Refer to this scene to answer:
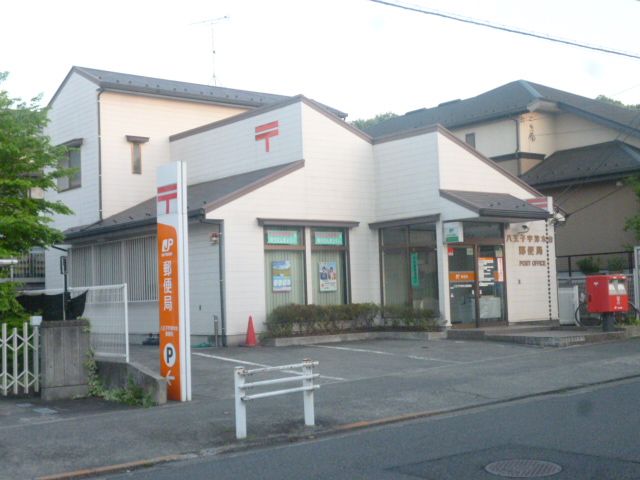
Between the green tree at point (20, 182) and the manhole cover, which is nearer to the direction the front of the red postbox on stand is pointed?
the manhole cover

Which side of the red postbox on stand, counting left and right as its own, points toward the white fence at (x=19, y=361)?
right

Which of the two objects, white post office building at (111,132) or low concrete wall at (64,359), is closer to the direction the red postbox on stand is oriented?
the low concrete wall

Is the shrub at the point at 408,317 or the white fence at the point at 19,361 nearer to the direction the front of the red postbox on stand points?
the white fence

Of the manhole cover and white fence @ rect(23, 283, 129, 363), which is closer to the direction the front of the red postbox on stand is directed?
the manhole cover

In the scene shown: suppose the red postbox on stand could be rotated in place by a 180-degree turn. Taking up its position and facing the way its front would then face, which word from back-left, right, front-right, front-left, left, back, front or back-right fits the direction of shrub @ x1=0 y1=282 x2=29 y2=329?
left

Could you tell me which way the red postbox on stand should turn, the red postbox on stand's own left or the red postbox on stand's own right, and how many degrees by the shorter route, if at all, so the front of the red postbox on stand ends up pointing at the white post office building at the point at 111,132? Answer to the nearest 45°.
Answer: approximately 135° to the red postbox on stand's own right

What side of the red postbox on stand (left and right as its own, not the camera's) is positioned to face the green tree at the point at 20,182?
right

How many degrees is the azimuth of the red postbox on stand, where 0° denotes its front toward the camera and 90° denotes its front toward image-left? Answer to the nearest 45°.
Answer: approximately 315°

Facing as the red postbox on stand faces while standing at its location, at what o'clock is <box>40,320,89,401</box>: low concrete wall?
The low concrete wall is roughly at 3 o'clock from the red postbox on stand.

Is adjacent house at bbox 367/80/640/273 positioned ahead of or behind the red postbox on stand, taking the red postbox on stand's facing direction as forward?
behind

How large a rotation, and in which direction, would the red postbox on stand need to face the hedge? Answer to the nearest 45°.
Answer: approximately 135° to its right

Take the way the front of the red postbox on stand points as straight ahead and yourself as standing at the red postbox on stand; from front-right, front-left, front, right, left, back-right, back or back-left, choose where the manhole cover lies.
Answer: front-right

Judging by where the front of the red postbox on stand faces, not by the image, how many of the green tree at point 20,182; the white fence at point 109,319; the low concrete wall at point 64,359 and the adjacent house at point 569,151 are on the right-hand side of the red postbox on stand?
3

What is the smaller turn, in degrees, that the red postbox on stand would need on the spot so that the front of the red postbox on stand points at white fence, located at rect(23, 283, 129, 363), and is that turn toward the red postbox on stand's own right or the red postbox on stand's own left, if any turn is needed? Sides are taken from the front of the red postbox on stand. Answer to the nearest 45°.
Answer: approximately 90° to the red postbox on stand's own right

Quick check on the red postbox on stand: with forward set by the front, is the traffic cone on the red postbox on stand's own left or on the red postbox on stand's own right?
on the red postbox on stand's own right
